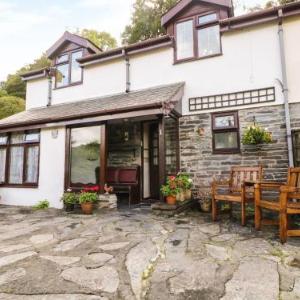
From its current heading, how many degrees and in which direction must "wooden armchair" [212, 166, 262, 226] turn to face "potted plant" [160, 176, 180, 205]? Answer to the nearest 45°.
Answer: approximately 45° to its right

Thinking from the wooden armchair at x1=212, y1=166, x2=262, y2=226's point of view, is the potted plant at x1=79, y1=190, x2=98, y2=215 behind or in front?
in front

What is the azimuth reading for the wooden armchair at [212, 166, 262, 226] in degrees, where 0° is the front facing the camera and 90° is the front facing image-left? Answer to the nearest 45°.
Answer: approximately 45°

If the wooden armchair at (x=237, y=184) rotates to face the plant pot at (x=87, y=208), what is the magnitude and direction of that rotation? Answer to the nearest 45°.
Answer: approximately 45° to its right

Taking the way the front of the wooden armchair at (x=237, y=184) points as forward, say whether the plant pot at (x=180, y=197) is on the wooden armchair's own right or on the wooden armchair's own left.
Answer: on the wooden armchair's own right

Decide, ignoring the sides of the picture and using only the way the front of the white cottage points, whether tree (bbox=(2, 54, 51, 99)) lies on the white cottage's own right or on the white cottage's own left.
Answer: on the white cottage's own right

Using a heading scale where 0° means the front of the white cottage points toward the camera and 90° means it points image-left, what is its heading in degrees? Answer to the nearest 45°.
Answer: approximately 45°

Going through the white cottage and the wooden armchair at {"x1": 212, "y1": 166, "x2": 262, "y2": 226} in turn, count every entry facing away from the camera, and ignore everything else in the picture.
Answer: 0

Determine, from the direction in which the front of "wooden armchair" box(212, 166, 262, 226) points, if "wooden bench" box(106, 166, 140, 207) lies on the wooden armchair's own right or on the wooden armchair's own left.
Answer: on the wooden armchair's own right
